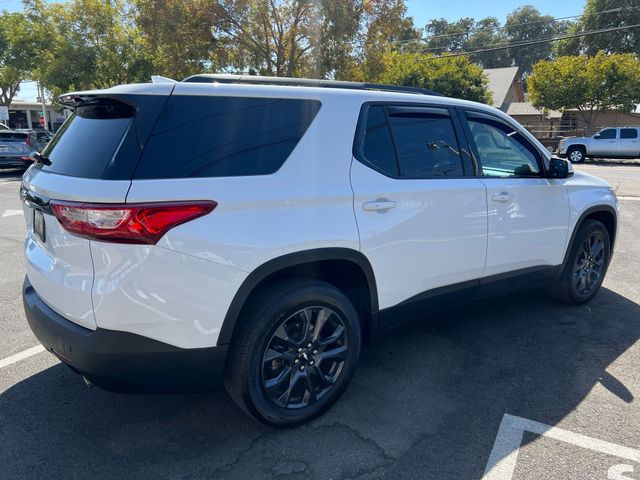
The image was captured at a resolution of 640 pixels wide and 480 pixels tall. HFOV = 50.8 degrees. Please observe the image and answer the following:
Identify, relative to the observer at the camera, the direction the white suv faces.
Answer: facing away from the viewer and to the right of the viewer

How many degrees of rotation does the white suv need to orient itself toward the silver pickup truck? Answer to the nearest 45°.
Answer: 0° — it already faces it

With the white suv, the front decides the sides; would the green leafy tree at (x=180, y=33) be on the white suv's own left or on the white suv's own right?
on the white suv's own left

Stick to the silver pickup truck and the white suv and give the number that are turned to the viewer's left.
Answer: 1

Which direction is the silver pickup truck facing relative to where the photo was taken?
to the viewer's left

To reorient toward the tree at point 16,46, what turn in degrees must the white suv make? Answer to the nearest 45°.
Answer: approximately 90° to its left

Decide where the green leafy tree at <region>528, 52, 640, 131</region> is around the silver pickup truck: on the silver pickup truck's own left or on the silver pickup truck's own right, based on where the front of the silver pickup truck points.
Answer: on the silver pickup truck's own right

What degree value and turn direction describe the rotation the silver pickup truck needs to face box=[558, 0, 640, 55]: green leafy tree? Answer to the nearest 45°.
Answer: approximately 90° to its right
